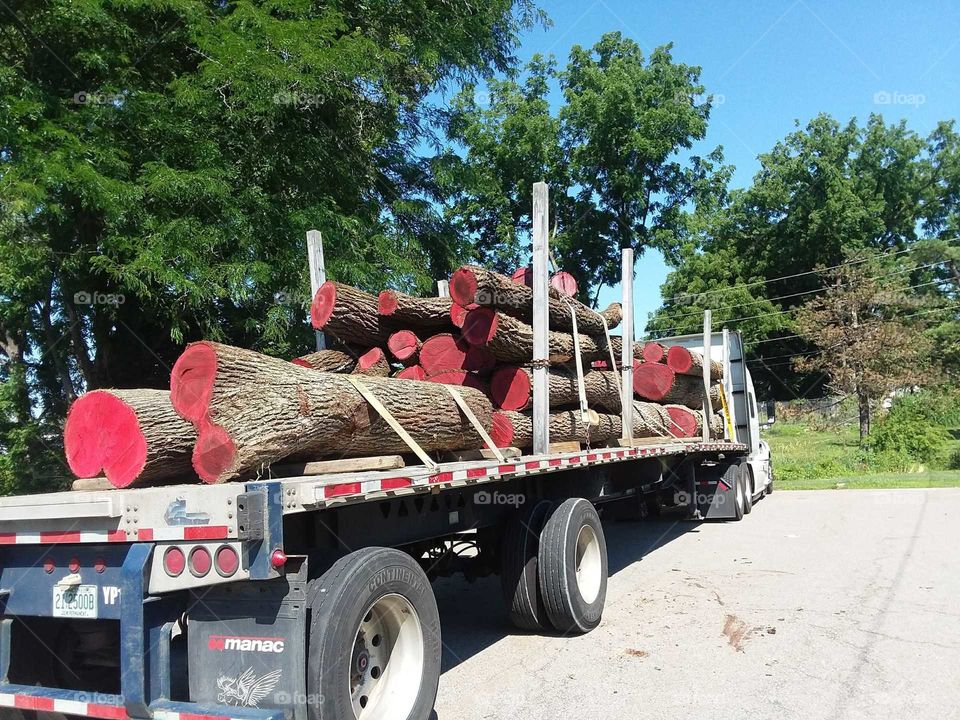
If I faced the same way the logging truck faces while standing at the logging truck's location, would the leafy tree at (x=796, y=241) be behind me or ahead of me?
ahead

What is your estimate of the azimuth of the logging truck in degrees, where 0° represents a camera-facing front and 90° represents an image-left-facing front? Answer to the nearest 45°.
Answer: approximately 225°
